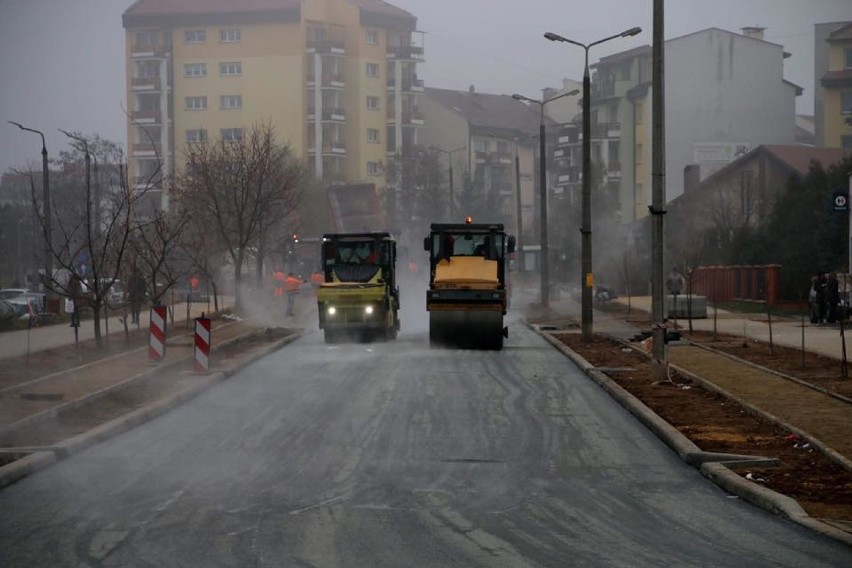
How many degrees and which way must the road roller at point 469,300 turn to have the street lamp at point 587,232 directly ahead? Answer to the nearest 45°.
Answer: approximately 135° to its left

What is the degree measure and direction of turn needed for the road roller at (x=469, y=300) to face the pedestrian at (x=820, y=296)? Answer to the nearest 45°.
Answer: approximately 135° to its left

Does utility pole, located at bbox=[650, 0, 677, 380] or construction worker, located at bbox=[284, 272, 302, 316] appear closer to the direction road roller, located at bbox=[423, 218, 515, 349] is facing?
the utility pole

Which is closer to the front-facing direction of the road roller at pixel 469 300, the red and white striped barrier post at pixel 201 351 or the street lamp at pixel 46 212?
the red and white striped barrier post

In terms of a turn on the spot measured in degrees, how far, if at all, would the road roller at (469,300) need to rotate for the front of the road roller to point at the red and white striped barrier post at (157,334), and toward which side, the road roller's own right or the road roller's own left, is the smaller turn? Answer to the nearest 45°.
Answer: approximately 45° to the road roller's own right

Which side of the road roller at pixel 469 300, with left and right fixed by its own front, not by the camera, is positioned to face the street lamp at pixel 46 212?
right

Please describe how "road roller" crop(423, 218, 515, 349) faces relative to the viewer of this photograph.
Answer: facing the viewer

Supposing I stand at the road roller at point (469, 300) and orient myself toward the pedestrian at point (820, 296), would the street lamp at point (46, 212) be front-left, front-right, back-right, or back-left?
back-left

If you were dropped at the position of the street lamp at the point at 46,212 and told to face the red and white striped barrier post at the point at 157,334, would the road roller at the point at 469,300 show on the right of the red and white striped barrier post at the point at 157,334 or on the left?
left

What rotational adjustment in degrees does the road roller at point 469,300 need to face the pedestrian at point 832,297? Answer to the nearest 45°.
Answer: approximately 135° to its left
